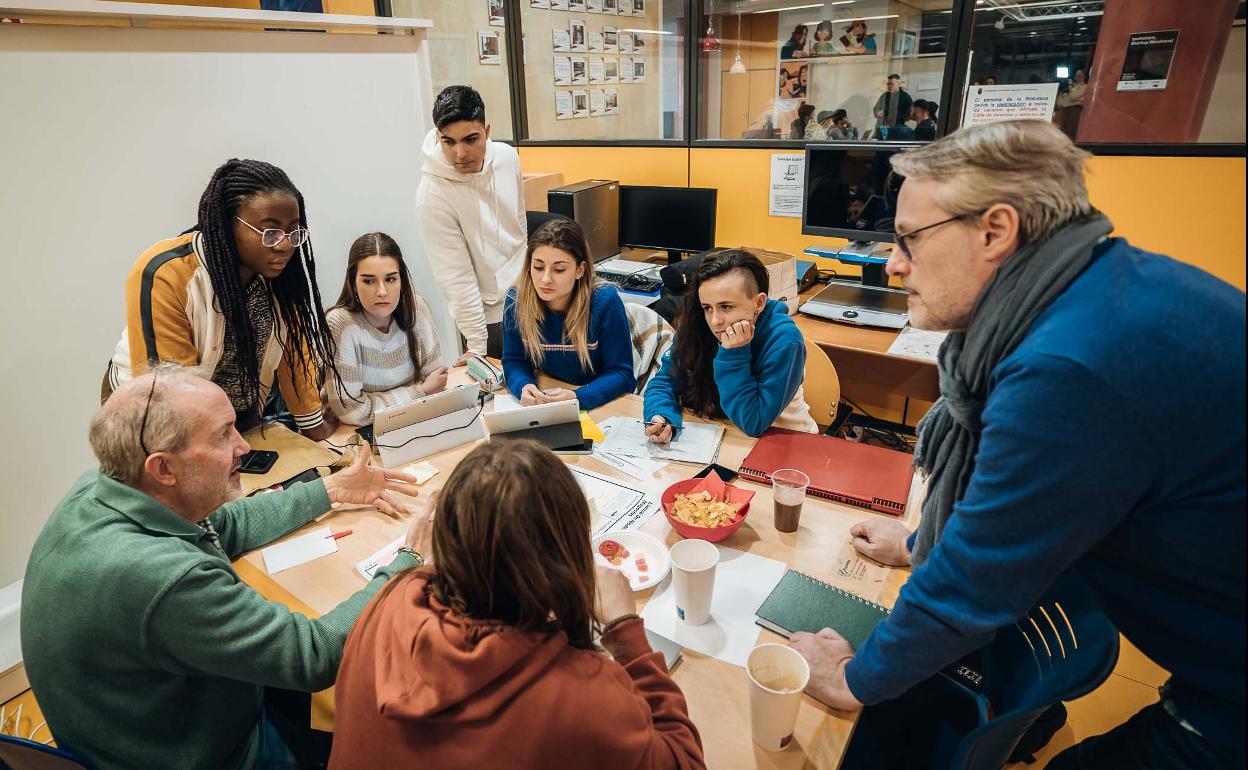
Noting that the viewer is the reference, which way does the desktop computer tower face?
facing the viewer and to the left of the viewer

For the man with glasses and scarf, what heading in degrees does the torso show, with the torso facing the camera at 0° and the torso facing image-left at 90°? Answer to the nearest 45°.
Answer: approximately 90°

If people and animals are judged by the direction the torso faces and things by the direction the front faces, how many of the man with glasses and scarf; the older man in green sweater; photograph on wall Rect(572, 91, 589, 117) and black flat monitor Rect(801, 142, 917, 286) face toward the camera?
2

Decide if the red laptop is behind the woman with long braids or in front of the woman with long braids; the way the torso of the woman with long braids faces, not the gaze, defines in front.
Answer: in front

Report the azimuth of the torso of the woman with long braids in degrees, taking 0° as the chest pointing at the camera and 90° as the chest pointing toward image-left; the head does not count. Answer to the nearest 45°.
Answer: approximately 315°

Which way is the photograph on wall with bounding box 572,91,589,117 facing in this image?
toward the camera

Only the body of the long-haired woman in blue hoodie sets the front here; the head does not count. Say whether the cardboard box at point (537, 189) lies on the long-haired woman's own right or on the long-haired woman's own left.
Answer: on the long-haired woman's own right

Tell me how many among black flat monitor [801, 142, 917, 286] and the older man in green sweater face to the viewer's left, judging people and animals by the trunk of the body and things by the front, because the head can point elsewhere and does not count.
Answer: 0

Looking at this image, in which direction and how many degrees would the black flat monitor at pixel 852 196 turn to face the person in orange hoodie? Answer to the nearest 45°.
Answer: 0° — it already faces them

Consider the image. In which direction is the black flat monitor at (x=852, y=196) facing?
toward the camera

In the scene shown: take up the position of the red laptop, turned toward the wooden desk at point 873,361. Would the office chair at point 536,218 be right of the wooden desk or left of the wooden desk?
left

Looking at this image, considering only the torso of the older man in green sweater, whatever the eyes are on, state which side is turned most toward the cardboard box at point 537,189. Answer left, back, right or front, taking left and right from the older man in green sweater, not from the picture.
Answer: front

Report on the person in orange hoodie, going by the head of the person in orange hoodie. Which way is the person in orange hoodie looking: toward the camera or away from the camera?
away from the camera

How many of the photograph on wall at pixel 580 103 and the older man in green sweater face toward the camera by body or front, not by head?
1

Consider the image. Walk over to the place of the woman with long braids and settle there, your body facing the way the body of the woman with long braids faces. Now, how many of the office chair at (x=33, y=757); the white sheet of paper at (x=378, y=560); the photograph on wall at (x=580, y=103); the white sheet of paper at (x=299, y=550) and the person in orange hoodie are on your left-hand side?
1

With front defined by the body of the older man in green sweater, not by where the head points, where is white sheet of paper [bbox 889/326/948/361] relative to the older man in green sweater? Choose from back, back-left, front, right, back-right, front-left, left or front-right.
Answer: front-right

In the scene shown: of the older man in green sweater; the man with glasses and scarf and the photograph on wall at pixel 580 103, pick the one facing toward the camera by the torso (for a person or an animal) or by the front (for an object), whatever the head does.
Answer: the photograph on wall

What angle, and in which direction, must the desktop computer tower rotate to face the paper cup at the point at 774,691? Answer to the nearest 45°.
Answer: approximately 45° to its left

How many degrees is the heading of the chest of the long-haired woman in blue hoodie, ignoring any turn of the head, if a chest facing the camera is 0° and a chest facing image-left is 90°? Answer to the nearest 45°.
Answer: approximately 45°

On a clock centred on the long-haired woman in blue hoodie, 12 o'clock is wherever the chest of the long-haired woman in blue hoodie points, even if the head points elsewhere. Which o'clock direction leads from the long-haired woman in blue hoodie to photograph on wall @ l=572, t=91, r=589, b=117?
The photograph on wall is roughly at 4 o'clock from the long-haired woman in blue hoodie.

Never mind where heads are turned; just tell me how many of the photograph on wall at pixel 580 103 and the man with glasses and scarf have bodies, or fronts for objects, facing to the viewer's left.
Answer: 1

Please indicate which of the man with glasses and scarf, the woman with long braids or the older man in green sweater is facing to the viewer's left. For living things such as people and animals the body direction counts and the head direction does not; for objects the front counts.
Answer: the man with glasses and scarf

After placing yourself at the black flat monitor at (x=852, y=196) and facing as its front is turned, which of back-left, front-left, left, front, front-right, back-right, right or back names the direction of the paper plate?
front
